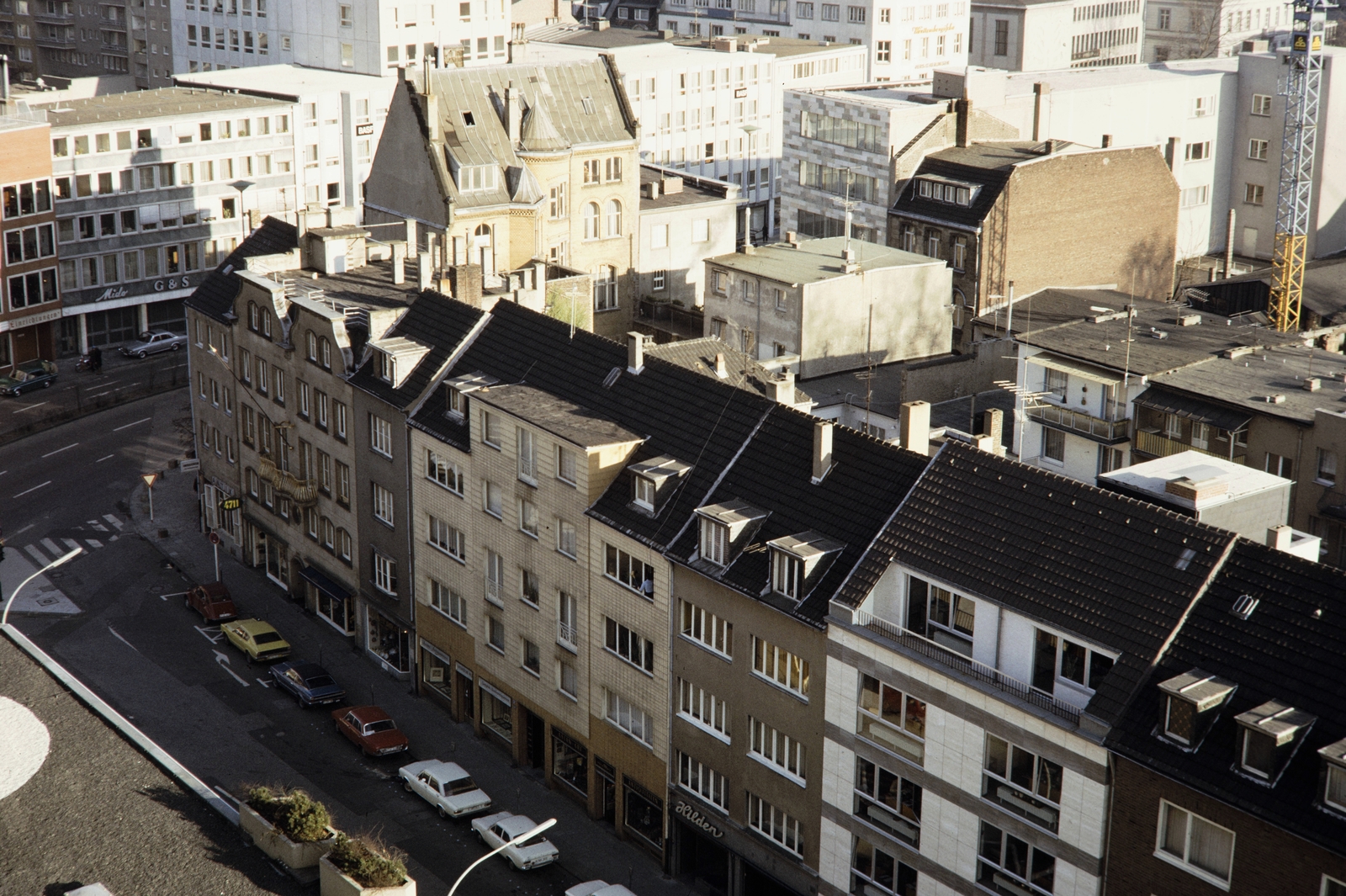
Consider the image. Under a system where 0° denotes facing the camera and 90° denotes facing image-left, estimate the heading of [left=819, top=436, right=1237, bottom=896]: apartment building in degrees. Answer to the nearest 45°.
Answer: approximately 45°

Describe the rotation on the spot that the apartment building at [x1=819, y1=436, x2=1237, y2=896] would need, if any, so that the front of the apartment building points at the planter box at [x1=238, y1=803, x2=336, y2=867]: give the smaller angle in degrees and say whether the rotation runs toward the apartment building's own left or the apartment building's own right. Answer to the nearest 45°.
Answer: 0° — it already faces it
